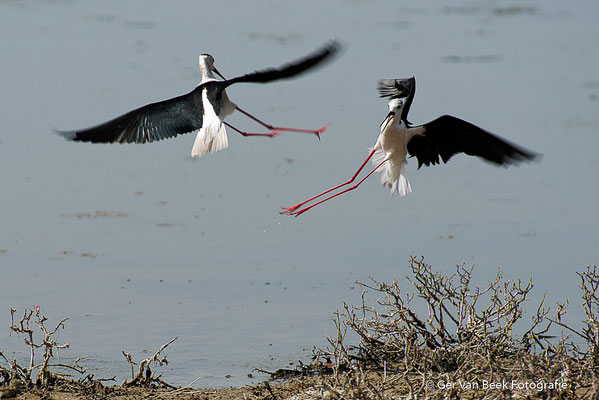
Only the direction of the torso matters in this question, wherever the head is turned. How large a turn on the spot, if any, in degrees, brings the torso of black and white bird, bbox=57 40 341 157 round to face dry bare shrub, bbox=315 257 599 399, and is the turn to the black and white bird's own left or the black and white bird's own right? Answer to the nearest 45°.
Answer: approximately 90° to the black and white bird's own right

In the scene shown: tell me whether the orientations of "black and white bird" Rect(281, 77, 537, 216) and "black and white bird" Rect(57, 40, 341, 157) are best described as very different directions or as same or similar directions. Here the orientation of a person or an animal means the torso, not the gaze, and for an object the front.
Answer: very different directions

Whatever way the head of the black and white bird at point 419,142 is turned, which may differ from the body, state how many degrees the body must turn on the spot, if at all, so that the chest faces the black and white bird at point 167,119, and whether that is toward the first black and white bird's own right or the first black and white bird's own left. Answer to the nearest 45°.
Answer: approximately 45° to the first black and white bird's own right

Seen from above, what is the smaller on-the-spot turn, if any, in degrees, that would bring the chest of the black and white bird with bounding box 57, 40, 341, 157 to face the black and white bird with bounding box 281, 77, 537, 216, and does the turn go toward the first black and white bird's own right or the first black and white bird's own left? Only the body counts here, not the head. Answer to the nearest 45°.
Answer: approximately 45° to the first black and white bird's own right

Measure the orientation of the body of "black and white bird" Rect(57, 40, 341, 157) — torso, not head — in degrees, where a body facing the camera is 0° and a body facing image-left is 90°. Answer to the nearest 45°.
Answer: approximately 225°

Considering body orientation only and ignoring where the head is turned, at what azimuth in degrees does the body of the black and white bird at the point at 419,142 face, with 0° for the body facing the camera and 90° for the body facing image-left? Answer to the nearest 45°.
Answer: approximately 45°
